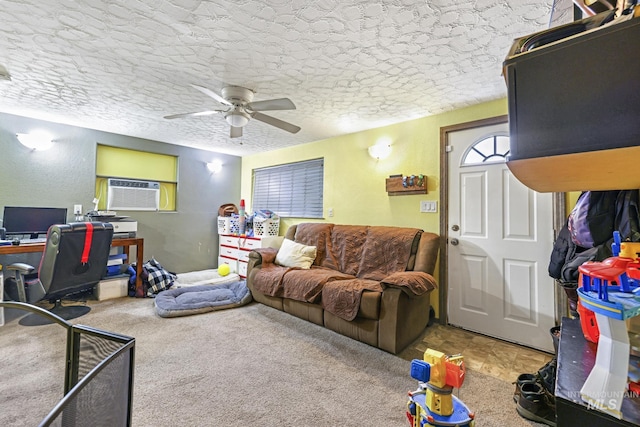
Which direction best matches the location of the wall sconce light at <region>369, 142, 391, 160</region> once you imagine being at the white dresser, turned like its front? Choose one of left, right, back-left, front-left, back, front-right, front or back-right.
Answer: left

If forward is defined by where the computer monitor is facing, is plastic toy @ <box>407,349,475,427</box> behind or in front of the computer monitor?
in front

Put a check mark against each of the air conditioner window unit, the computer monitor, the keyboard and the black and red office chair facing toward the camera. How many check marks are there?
3

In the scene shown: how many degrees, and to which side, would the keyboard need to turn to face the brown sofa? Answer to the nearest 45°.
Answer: approximately 45° to its left

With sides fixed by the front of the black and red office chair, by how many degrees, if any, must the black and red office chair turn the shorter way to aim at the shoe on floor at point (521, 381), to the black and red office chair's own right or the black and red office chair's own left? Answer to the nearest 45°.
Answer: approximately 180°

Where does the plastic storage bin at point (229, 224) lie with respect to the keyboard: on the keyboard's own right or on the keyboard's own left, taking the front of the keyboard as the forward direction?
on the keyboard's own left

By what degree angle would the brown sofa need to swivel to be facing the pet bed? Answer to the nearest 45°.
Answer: approximately 90° to its right

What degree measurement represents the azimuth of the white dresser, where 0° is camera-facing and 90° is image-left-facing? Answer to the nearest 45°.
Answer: approximately 45°

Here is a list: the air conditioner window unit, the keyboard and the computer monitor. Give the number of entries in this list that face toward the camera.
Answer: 3

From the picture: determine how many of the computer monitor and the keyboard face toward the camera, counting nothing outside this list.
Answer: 2
